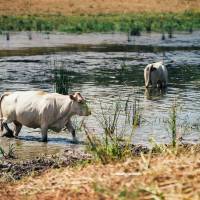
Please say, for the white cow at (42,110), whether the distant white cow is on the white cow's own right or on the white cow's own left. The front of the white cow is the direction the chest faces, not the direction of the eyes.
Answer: on the white cow's own left

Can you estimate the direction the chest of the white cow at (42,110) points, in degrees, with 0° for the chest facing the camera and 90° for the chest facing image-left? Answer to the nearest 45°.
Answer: approximately 270°
